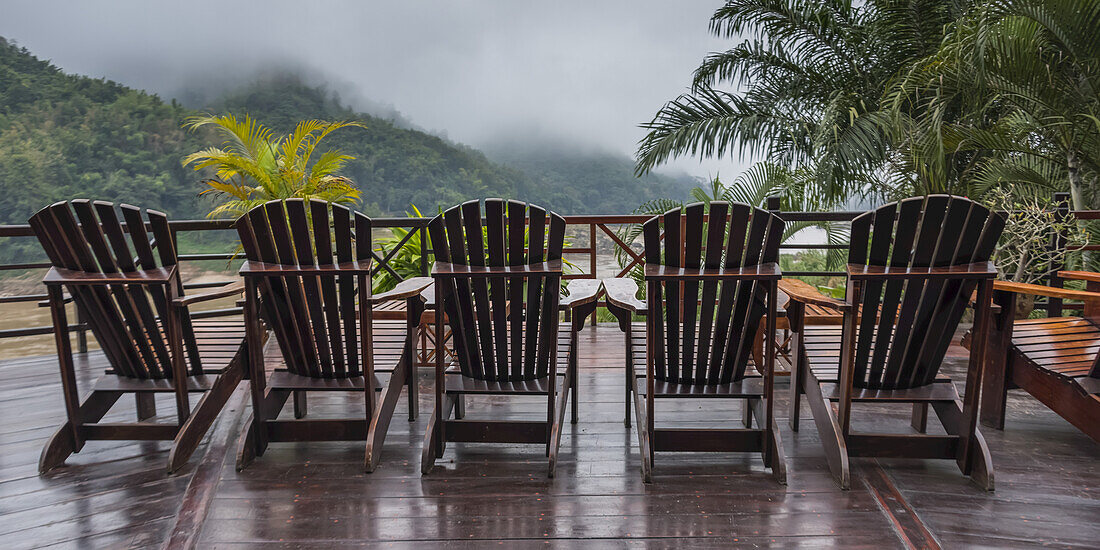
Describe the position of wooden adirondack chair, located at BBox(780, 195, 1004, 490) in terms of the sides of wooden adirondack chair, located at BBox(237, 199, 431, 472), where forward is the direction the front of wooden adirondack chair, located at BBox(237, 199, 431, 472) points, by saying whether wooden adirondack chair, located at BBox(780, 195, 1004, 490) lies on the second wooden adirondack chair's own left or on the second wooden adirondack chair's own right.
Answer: on the second wooden adirondack chair's own right

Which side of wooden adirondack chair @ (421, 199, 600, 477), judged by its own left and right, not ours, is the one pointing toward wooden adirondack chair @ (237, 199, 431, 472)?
left

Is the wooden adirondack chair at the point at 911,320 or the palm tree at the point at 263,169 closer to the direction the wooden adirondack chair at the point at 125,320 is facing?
the palm tree

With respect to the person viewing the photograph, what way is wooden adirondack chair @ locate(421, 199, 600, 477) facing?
facing away from the viewer

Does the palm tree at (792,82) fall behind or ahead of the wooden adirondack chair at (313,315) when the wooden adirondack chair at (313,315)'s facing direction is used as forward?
ahead

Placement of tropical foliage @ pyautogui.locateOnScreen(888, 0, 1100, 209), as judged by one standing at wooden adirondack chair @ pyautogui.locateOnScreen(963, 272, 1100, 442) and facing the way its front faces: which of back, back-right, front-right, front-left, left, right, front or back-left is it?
front-right

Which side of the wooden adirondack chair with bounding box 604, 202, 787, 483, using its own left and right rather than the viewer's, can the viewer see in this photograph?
back

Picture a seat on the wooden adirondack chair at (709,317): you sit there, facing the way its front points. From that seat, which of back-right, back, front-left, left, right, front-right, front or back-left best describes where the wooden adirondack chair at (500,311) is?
left

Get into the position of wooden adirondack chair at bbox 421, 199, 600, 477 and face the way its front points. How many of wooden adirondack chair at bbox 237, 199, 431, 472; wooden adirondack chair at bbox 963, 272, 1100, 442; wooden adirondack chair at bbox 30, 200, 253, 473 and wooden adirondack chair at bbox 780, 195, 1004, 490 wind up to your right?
2

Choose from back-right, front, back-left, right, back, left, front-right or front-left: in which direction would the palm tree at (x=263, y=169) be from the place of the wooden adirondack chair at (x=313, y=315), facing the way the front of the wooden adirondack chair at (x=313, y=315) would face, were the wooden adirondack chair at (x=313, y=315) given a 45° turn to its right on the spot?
left

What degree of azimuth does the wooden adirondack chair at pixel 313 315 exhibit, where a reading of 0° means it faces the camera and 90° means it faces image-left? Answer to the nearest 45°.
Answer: approximately 225°

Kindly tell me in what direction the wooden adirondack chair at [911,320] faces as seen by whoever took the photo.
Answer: facing away from the viewer and to the left of the viewer

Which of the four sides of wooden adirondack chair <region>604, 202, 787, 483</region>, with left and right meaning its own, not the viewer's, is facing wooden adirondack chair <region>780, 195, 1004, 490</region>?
right

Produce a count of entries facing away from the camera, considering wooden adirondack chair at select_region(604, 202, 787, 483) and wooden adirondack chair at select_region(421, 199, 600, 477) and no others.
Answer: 2

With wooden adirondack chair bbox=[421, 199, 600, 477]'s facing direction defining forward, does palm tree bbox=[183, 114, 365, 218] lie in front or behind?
in front
